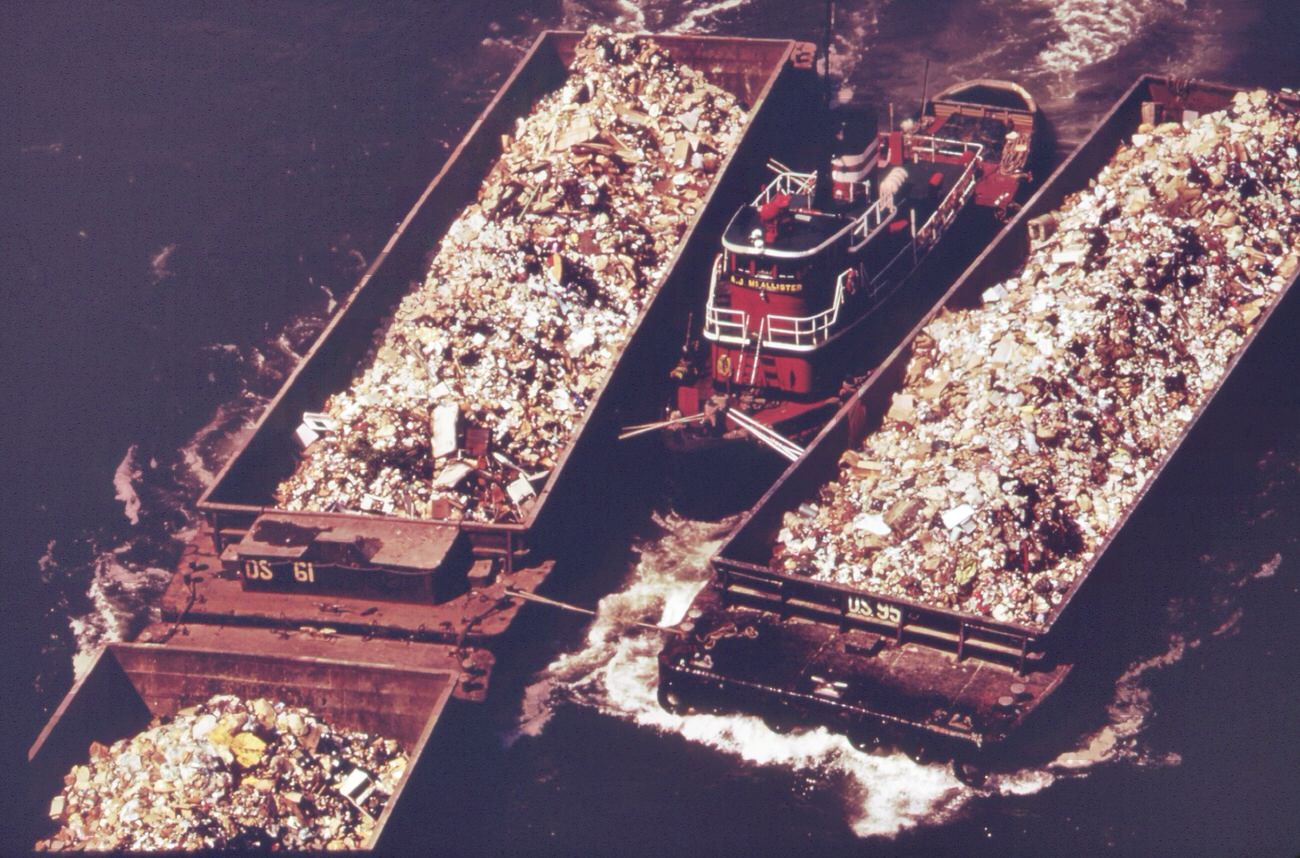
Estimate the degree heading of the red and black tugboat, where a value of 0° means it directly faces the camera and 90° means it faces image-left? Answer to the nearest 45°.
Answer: approximately 45°

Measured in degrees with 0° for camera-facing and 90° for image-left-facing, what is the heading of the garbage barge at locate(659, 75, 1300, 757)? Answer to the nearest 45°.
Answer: approximately 45°

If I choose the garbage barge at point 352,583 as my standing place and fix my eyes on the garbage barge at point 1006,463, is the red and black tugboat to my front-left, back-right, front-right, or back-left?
front-left

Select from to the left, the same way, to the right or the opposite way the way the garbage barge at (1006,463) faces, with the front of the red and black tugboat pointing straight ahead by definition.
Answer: the same way

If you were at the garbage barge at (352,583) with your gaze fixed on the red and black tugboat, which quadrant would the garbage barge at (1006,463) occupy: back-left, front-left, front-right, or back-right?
front-right
